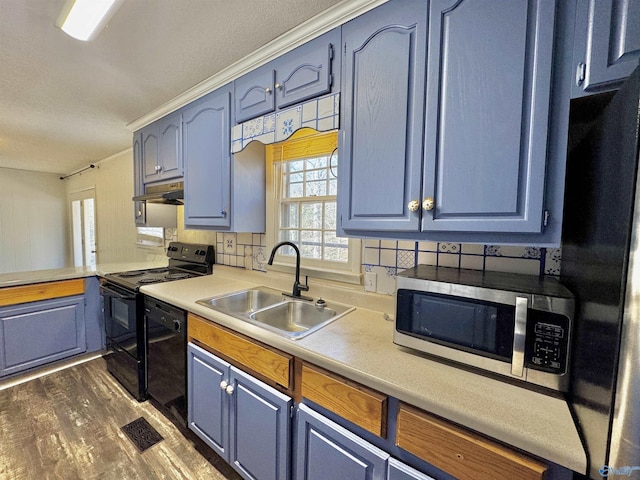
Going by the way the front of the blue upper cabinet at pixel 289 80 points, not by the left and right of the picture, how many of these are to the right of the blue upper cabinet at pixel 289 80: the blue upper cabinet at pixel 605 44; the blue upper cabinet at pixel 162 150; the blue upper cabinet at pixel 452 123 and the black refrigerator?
1

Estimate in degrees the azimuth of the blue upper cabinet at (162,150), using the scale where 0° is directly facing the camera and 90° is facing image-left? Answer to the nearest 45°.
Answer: approximately 45°

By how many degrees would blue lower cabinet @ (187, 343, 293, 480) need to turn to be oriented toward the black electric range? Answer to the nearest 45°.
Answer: approximately 90° to its right

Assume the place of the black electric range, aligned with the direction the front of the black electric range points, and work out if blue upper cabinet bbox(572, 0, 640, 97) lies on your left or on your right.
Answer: on your left

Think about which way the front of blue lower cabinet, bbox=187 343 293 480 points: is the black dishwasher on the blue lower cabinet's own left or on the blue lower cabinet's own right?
on the blue lower cabinet's own right

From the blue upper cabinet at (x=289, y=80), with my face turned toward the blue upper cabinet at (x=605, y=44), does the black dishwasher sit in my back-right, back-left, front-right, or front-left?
back-right

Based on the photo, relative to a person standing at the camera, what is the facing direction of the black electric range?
facing the viewer and to the left of the viewer

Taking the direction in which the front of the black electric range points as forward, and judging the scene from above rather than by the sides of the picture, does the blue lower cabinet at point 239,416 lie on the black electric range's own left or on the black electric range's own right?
on the black electric range's own left
